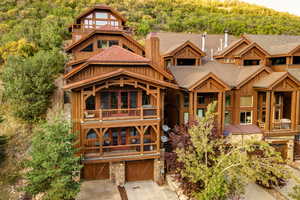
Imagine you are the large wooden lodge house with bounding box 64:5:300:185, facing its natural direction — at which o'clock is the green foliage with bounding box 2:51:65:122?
The green foliage is roughly at 3 o'clock from the large wooden lodge house.

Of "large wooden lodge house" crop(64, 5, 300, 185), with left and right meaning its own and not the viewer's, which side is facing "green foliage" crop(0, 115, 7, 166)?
right

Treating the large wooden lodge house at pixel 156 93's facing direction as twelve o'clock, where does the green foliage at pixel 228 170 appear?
The green foliage is roughly at 11 o'clock from the large wooden lodge house.

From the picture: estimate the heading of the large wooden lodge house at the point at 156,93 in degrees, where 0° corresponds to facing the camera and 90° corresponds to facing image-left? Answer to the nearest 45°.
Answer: approximately 0°

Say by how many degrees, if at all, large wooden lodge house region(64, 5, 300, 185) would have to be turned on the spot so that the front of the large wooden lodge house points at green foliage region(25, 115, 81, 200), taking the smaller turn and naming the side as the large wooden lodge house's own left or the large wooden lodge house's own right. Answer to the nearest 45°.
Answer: approximately 45° to the large wooden lodge house's own right
